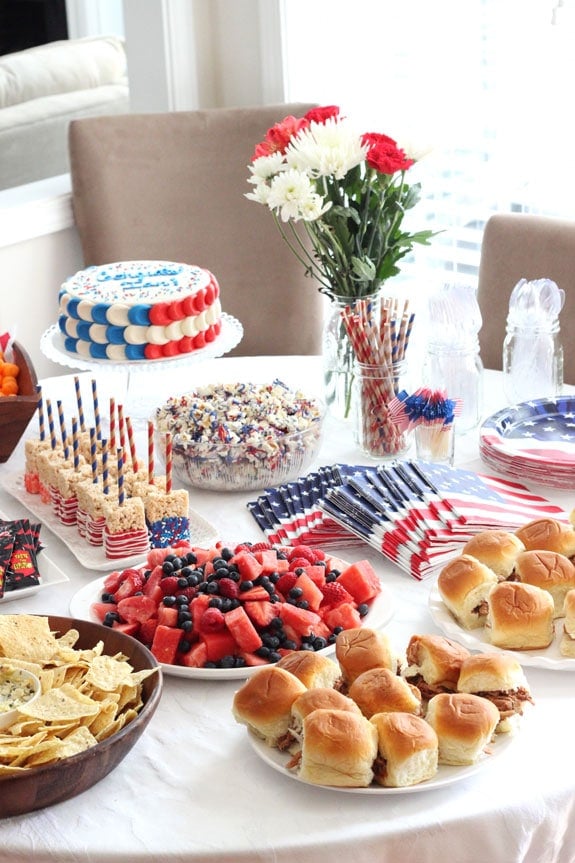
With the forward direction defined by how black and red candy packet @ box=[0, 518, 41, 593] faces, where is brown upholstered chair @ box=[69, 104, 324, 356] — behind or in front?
behind

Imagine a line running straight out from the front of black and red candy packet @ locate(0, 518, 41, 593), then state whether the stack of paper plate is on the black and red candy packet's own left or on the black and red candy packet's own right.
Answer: on the black and red candy packet's own left

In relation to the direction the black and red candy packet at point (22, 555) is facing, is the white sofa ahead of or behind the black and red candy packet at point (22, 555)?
behind

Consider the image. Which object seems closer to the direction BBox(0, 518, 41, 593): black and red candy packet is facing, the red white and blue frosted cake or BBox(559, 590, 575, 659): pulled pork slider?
the pulled pork slider

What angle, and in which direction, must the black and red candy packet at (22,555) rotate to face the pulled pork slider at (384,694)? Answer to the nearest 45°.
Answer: approximately 45° to its left

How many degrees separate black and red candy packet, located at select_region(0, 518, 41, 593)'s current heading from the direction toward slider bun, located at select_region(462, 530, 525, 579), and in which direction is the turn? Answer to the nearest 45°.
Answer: approximately 45° to its left

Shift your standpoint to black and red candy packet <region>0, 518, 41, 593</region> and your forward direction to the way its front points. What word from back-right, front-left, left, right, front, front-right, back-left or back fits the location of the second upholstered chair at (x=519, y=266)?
back-left

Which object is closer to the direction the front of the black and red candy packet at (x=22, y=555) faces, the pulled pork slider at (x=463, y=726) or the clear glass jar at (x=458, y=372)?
the pulled pork slider

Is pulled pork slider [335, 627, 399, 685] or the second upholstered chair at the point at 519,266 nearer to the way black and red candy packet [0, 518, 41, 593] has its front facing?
the pulled pork slider

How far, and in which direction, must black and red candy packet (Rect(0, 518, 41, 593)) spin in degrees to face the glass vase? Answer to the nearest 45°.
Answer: approximately 135° to its left

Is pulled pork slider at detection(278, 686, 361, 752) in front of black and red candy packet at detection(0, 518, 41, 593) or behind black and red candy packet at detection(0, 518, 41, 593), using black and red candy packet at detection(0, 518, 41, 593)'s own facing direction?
in front

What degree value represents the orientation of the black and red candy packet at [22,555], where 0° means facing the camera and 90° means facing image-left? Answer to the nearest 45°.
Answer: approximately 0°

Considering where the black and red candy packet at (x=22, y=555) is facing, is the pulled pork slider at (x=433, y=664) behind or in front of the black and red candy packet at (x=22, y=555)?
in front
